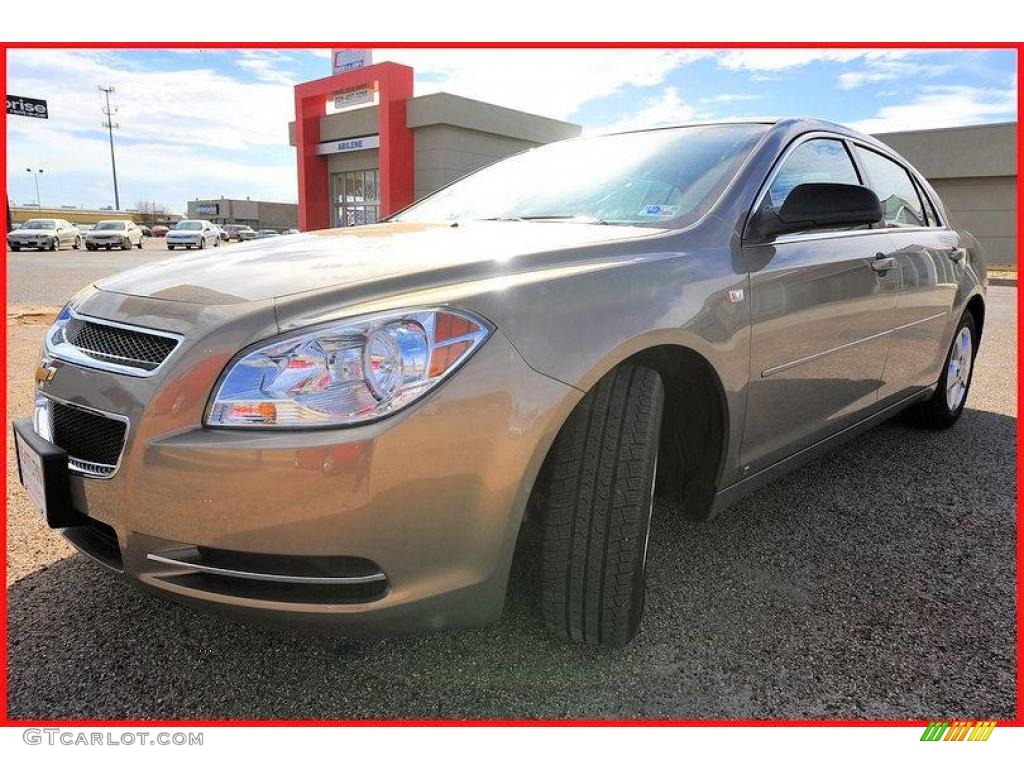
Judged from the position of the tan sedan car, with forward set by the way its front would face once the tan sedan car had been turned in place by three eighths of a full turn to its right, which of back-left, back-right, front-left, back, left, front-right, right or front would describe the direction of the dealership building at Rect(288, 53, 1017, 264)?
front

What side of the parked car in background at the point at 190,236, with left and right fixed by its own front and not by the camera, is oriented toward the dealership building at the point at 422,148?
left

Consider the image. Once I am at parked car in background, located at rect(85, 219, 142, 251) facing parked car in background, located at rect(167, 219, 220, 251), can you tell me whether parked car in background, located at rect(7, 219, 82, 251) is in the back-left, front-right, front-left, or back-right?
back-right

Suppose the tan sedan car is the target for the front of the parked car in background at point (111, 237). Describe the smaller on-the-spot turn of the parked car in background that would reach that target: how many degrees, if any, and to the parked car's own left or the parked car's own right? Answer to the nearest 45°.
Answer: approximately 45° to the parked car's own left

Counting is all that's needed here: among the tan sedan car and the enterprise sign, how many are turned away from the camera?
0

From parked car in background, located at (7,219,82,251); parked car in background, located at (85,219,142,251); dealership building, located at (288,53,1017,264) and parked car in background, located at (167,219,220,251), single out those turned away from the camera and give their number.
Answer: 0

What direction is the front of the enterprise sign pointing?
toward the camera

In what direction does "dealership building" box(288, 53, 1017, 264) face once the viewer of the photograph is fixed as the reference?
facing the viewer and to the left of the viewer

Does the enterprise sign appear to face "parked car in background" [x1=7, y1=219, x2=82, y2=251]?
yes

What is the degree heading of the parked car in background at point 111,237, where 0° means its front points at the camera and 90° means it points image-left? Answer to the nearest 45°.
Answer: approximately 45°

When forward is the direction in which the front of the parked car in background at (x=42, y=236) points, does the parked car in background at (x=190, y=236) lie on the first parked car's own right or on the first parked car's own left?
on the first parked car's own left

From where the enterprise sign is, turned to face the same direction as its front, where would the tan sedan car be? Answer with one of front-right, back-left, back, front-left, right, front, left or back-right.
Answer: front

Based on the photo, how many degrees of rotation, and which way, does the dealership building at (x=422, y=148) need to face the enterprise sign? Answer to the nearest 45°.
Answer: approximately 90° to its right

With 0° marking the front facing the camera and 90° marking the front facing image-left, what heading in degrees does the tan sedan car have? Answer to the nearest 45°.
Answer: approximately 45°

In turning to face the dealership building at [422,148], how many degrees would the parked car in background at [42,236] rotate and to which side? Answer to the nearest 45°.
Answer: approximately 90° to its left

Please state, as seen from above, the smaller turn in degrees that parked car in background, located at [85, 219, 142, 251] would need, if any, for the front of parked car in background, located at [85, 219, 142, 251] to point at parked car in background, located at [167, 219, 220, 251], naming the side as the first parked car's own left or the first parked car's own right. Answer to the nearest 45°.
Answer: approximately 90° to the first parked car's own left
